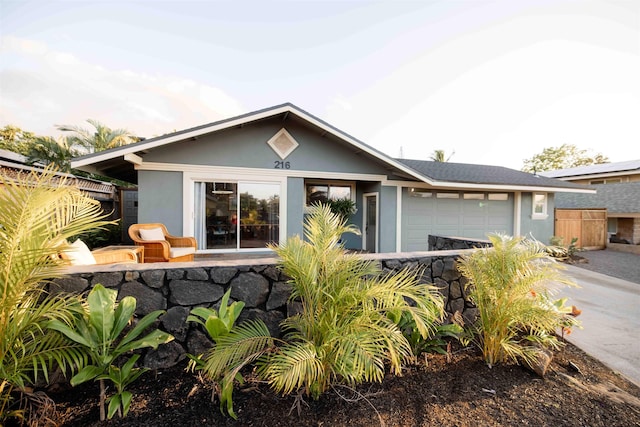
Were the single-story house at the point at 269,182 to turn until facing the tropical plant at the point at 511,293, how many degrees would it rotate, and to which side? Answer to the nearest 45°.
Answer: approximately 45° to its left

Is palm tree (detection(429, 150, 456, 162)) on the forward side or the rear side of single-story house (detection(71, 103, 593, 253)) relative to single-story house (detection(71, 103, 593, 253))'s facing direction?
on the rear side

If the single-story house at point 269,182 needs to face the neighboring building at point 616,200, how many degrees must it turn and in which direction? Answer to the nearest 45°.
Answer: approximately 135° to its left

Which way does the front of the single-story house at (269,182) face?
toward the camera

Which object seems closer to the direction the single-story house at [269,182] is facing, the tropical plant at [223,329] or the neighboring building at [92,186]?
the tropical plant

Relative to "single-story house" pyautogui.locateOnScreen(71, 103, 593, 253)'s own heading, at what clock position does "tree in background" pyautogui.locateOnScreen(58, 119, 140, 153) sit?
The tree in background is roughly at 4 o'clock from the single-story house.

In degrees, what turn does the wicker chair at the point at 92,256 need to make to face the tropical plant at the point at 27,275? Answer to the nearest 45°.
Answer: approximately 90° to its right

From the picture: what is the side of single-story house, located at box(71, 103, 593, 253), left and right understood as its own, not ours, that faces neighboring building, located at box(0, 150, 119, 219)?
right

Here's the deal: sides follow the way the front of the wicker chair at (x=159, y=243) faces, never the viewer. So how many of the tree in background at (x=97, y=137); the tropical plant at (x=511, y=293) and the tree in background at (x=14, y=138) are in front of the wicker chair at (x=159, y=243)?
1

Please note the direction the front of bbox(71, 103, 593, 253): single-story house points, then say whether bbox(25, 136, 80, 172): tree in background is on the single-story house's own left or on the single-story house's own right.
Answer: on the single-story house's own right

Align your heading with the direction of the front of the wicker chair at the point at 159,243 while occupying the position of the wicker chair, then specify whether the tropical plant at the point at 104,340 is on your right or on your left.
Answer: on your right

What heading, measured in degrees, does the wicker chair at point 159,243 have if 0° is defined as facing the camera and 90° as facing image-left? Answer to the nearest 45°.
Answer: approximately 315°
